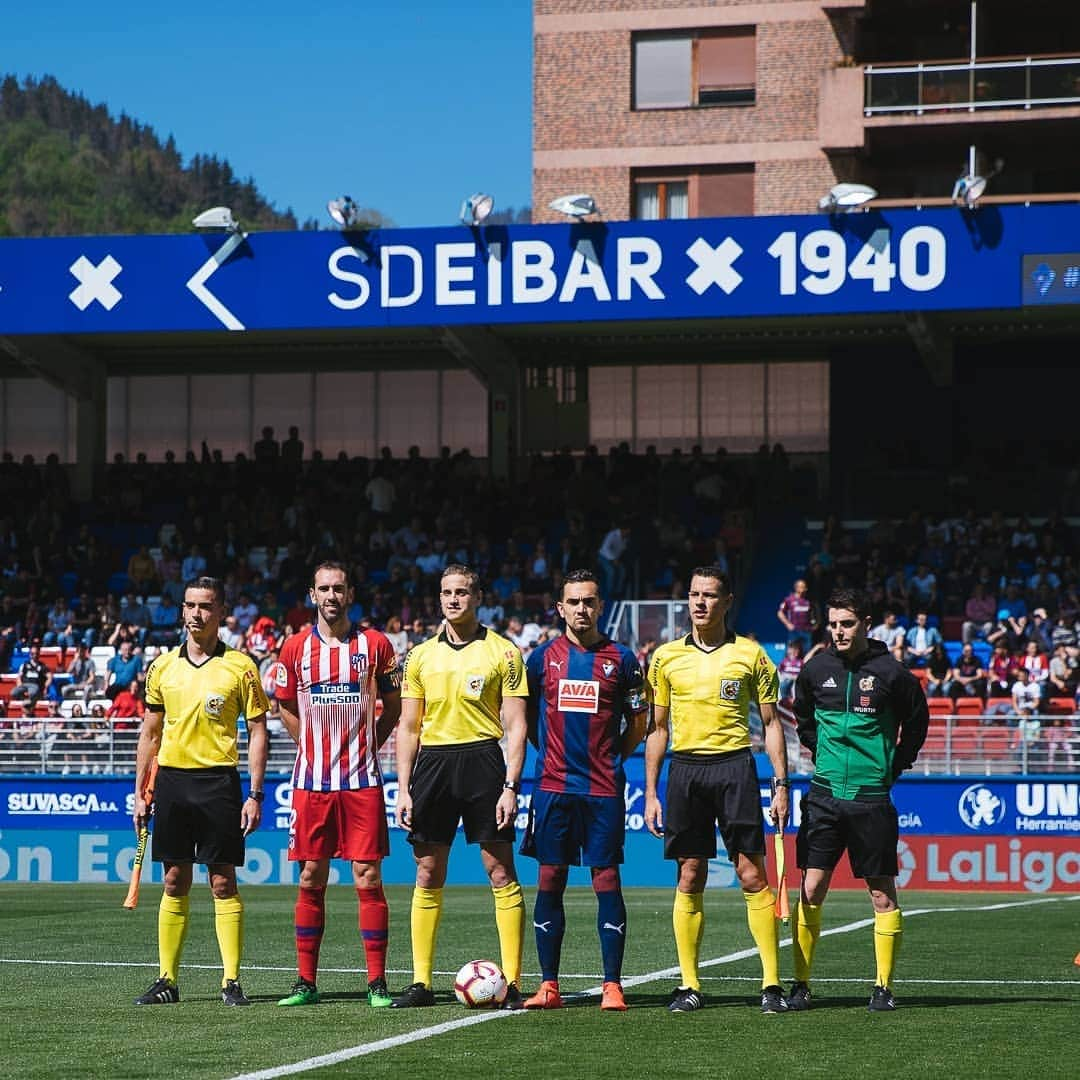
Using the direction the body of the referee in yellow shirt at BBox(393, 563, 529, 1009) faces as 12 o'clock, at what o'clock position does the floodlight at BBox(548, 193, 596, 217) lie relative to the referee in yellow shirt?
The floodlight is roughly at 6 o'clock from the referee in yellow shirt.

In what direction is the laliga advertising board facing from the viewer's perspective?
toward the camera

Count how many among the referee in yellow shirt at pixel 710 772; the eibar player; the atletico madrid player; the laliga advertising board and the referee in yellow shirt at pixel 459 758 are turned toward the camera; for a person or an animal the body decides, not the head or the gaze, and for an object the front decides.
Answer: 5

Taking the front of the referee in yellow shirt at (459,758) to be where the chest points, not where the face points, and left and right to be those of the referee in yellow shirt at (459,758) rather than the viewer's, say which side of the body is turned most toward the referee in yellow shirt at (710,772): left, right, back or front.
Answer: left

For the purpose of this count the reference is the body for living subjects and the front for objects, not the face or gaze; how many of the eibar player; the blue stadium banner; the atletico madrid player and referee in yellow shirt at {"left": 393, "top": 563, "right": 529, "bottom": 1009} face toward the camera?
4

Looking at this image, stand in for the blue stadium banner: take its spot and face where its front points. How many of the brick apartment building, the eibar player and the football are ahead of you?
2

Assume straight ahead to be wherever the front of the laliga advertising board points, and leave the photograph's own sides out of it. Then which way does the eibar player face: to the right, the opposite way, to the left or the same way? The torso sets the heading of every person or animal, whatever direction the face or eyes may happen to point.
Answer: the same way

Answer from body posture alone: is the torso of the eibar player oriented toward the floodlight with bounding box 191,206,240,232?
no

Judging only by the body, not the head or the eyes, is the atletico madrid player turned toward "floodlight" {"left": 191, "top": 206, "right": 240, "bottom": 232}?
no

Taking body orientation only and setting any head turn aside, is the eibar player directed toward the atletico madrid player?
no

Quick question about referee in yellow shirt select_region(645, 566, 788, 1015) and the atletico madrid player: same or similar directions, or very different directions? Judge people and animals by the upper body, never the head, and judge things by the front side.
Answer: same or similar directions

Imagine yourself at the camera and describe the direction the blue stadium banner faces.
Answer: facing the viewer

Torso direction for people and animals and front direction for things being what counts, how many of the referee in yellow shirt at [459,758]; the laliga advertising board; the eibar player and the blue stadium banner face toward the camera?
4

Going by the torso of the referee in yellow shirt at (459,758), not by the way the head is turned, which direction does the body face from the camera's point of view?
toward the camera

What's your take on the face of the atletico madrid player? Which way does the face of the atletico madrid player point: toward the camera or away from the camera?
toward the camera

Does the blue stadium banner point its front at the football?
yes

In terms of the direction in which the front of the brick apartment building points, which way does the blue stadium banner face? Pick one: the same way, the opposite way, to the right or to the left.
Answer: the same way

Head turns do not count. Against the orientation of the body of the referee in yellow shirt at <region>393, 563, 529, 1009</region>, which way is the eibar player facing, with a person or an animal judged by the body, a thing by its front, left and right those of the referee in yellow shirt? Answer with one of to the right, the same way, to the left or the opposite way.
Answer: the same way

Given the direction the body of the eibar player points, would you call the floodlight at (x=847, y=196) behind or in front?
behind

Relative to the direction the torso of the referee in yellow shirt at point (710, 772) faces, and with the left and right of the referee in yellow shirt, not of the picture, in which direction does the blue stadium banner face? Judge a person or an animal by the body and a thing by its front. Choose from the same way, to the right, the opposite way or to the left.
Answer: the same way

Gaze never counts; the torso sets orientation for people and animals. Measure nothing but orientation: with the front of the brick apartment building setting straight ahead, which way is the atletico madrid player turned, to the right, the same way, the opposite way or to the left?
the same way
